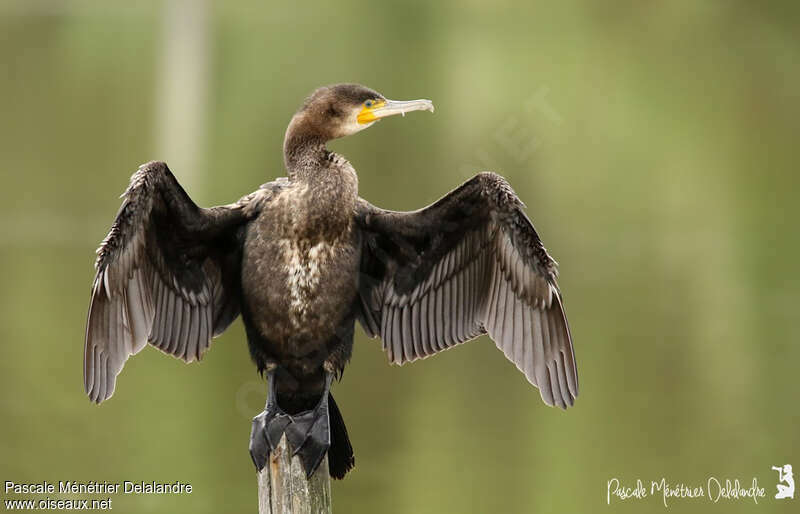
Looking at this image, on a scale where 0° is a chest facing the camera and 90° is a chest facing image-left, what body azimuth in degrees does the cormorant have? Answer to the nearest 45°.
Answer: approximately 0°
